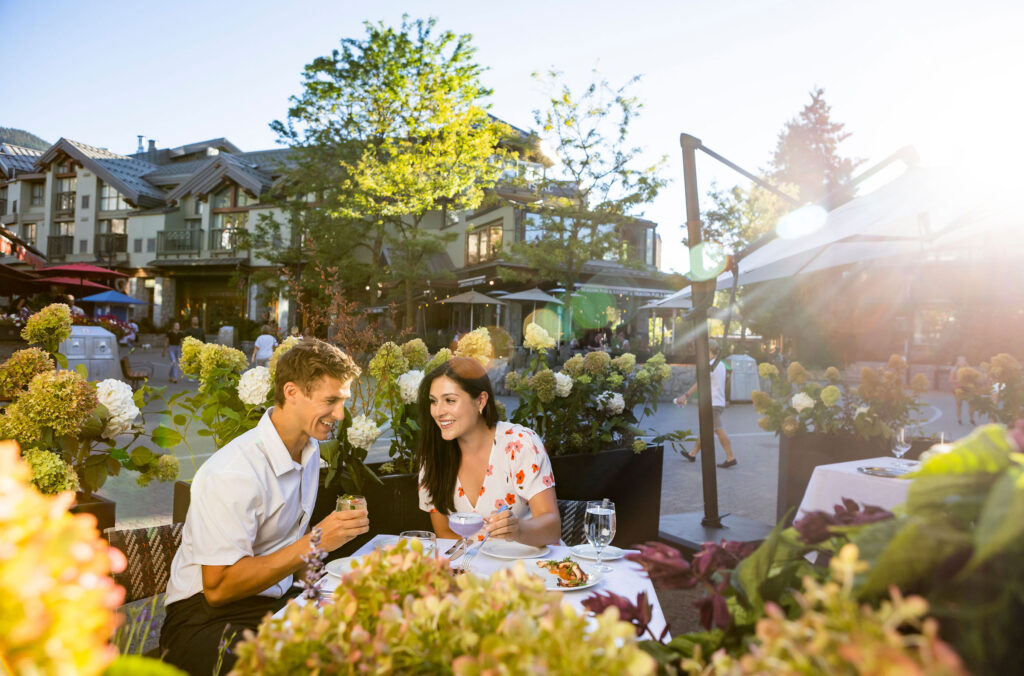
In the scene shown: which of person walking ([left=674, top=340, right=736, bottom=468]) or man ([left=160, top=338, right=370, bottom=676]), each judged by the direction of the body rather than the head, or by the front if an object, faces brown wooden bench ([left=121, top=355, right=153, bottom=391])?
the person walking

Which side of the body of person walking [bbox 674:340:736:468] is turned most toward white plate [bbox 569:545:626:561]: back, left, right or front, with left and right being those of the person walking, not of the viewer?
left

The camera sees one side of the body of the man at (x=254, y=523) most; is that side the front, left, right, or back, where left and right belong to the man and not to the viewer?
right

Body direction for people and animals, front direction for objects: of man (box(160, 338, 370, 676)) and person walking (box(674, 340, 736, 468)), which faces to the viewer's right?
the man

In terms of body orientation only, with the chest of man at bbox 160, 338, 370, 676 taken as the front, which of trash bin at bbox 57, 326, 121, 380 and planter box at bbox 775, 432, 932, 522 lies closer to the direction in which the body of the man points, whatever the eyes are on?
the planter box

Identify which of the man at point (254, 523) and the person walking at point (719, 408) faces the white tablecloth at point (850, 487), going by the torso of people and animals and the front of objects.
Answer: the man

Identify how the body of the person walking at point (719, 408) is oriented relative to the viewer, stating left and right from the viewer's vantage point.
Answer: facing to the left of the viewer

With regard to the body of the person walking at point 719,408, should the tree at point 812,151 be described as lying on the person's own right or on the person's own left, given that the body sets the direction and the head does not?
on the person's own right

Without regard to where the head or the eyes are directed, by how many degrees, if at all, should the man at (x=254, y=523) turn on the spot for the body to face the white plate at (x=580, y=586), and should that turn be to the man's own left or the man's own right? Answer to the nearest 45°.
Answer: approximately 45° to the man's own right

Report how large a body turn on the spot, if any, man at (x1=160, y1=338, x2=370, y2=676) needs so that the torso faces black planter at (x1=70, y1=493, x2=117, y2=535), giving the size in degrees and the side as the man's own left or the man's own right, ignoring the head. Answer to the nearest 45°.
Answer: approximately 135° to the man's own left

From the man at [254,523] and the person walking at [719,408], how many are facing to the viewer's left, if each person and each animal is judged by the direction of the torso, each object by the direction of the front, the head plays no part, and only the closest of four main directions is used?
1
